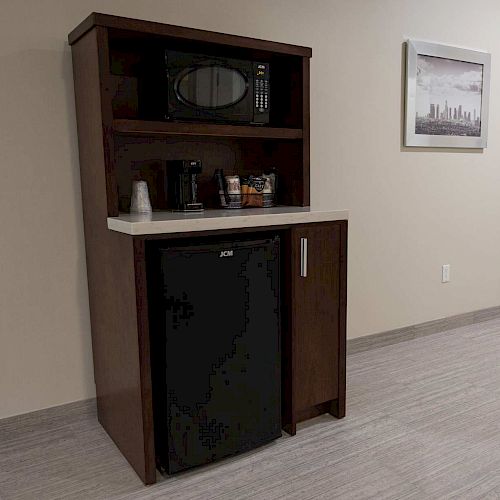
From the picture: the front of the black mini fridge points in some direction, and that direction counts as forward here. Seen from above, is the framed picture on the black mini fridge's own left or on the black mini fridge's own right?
on the black mini fridge's own left

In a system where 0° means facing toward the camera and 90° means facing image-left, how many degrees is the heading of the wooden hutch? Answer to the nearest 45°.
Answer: approximately 315°

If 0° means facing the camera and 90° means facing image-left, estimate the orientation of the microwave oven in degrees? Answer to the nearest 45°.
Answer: approximately 315°

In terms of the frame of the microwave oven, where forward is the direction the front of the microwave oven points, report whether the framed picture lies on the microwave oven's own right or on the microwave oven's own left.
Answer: on the microwave oven's own left

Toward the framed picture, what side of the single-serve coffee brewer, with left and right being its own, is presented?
left

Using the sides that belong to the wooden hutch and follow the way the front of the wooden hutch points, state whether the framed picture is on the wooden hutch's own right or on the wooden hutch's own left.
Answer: on the wooden hutch's own left

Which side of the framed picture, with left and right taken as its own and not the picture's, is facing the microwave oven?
right
